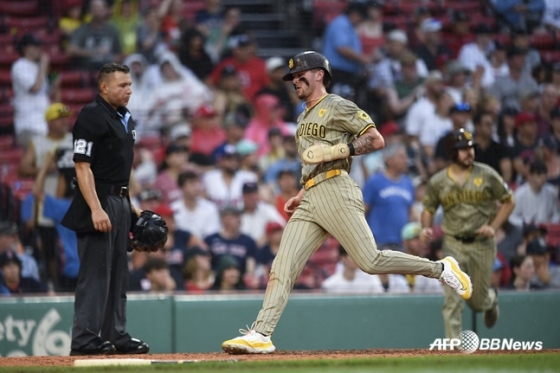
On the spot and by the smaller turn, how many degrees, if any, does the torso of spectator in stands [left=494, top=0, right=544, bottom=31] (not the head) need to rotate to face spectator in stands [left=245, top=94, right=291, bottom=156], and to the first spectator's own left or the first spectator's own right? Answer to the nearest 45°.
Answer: approximately 45° to the first spectator's own right

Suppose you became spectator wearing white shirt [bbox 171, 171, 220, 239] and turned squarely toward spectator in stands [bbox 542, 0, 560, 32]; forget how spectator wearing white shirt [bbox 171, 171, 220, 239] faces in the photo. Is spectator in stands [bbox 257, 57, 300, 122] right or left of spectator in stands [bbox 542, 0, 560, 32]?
left

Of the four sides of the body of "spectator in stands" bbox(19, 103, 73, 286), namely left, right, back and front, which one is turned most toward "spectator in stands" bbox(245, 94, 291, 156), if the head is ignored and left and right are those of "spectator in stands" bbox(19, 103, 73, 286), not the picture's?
left

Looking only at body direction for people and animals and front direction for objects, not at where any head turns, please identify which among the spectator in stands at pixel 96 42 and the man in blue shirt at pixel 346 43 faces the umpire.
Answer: the spectator in stands

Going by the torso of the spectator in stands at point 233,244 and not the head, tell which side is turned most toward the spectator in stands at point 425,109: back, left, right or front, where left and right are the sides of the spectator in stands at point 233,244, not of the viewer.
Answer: back
